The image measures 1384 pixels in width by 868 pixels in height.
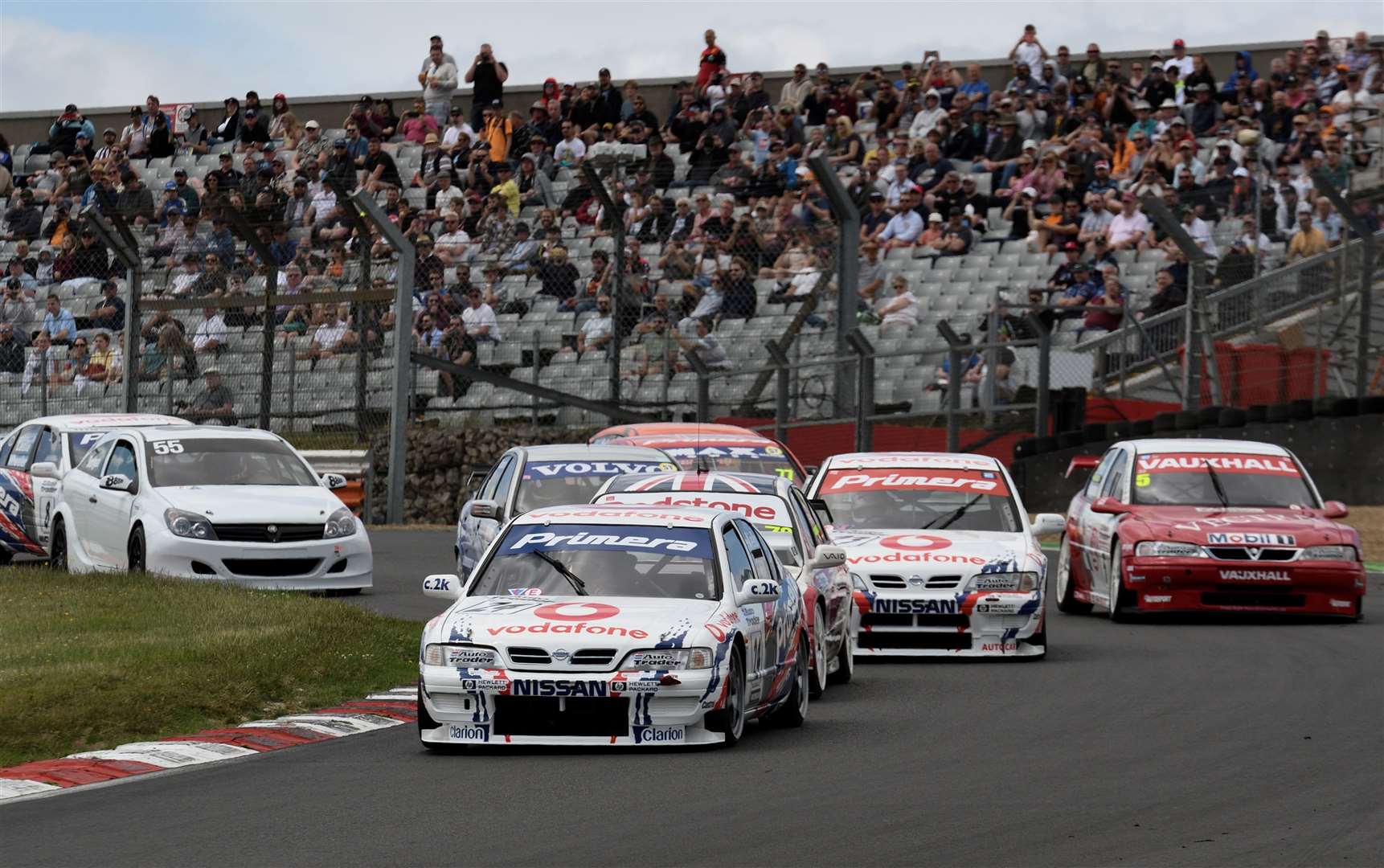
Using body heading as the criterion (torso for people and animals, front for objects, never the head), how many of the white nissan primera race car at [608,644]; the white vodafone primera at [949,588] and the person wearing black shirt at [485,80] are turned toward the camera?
3

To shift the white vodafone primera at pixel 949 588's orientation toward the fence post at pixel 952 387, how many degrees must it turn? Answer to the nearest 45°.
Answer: approximately 180°

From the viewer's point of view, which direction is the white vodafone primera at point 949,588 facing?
toward the camera

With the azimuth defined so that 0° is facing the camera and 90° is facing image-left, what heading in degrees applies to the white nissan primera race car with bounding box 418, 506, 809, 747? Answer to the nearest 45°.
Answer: approximately 0°

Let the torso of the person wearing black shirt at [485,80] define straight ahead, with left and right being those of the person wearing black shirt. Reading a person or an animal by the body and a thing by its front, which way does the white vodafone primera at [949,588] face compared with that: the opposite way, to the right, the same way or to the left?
the same way

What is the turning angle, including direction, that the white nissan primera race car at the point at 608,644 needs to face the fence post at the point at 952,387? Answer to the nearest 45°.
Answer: approximately 180°

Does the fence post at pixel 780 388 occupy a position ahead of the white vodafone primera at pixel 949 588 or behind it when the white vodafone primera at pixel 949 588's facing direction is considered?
behind

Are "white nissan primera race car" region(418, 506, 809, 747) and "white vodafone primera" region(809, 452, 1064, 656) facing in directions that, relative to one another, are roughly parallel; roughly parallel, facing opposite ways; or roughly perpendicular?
roughly parallel

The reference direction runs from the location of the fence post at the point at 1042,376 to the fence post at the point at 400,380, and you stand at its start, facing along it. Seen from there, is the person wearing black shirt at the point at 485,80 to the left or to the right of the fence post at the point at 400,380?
right

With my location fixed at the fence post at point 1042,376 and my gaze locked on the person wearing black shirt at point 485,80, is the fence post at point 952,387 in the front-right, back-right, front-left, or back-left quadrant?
front-left

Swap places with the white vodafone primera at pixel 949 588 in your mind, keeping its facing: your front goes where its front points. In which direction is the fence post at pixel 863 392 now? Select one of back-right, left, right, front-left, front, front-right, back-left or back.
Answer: back

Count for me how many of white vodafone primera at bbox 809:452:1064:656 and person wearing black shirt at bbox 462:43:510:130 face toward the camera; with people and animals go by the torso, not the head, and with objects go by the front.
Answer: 2

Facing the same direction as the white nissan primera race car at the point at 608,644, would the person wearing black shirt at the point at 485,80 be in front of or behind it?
behind

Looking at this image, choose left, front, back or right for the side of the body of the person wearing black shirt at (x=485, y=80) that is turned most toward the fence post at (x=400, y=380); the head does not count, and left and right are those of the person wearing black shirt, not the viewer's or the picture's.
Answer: front
